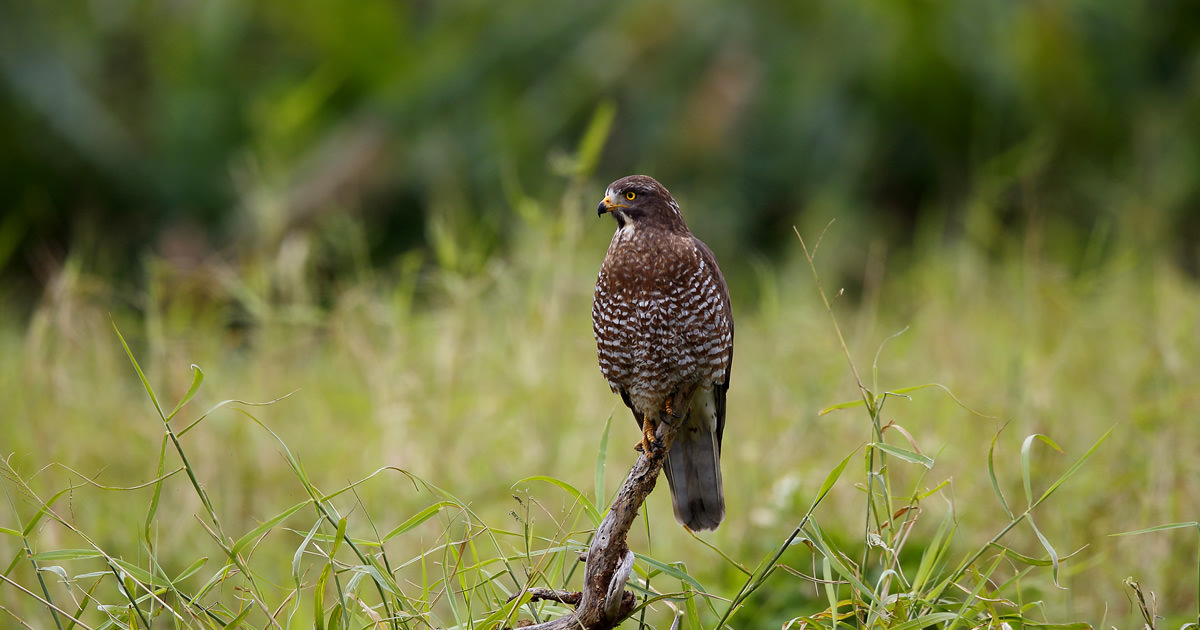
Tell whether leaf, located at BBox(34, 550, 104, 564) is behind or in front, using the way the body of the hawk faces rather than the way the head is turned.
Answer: in front

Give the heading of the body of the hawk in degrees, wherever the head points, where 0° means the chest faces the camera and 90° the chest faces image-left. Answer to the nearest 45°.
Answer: approximately 45°

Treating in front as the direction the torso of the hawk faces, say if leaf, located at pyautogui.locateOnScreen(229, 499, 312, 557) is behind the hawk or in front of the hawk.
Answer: in front
